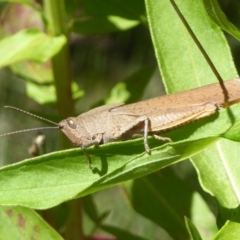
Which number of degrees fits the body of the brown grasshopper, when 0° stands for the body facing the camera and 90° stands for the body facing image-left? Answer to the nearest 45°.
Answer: approximately 90°
